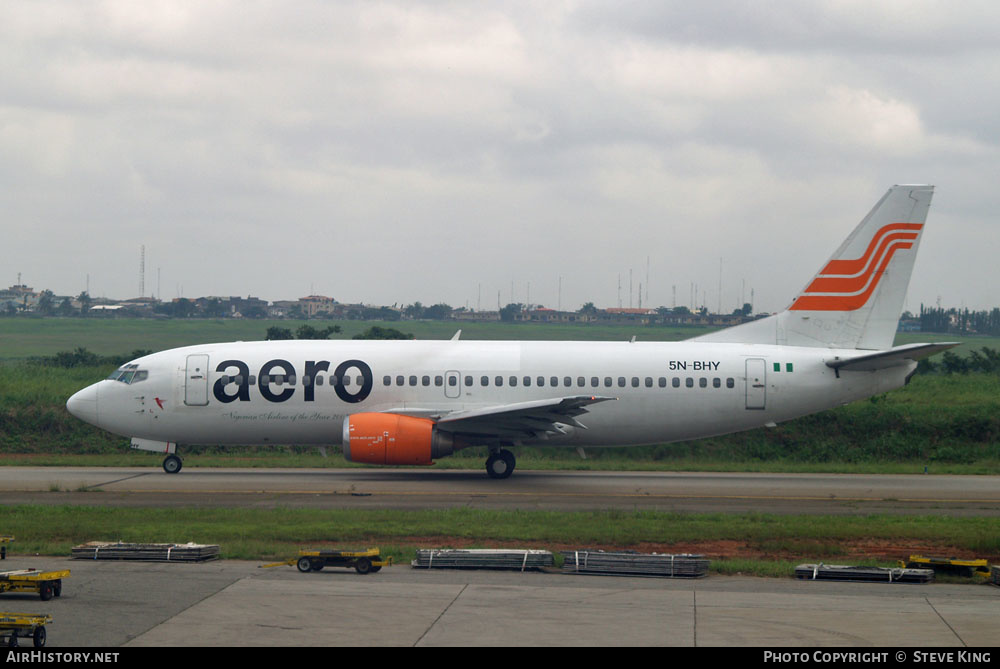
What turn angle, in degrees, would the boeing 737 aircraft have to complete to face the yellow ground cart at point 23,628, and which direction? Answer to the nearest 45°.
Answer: approximately 90° to its left

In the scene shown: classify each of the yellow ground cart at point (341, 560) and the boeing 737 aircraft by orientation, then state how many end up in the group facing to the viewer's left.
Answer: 2

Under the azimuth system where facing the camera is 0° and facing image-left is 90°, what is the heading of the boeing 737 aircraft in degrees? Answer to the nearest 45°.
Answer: approximately 90°

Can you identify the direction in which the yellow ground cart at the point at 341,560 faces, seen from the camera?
facing to the left of the viewer
